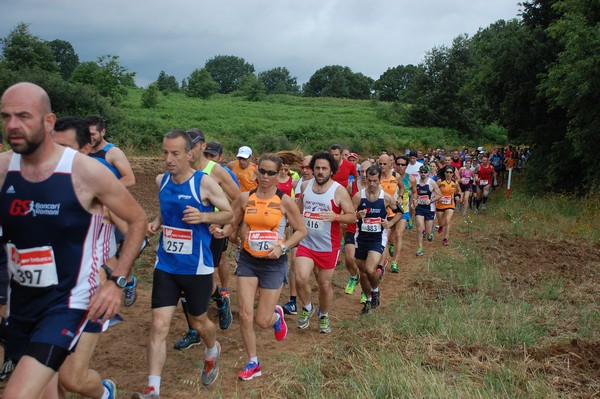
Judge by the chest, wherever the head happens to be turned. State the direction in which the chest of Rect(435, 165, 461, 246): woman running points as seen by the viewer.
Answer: toward the camera

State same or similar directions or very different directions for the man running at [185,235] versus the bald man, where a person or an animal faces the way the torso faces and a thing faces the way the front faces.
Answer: same or similar directions

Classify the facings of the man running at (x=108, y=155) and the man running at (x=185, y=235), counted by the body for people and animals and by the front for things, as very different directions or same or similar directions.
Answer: same or similar directions

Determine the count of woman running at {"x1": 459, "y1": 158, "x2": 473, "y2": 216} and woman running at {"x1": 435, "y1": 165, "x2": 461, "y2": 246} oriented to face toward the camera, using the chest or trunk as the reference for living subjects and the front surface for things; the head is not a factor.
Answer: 2

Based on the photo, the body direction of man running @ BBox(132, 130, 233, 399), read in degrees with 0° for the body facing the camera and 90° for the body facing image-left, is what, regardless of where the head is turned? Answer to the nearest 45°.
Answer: approximately 45°

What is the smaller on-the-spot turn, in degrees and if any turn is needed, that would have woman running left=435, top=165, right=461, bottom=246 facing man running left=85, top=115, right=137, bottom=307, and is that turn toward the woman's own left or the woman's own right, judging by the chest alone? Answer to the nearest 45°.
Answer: approximately 45° to the woman's own right

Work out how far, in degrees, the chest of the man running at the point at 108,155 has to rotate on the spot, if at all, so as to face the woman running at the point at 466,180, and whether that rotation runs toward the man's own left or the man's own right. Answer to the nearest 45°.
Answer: approximately 180°

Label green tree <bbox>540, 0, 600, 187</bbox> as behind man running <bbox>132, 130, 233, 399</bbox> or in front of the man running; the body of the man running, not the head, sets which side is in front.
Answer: behind

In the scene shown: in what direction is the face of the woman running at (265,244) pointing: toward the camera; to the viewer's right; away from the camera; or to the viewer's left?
toward the camera

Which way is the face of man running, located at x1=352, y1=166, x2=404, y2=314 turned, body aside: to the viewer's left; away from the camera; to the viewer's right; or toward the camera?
toward the camera

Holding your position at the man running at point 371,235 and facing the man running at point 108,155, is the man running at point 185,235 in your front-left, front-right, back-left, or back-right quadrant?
front-left

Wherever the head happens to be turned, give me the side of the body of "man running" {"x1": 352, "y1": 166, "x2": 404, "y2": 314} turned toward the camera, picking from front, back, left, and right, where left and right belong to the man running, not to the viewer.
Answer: front

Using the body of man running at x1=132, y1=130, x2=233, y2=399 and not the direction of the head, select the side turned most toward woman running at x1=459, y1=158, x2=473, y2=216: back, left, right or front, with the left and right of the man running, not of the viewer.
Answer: back

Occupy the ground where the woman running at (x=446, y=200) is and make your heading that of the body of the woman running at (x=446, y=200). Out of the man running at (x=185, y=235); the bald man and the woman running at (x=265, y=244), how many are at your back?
0

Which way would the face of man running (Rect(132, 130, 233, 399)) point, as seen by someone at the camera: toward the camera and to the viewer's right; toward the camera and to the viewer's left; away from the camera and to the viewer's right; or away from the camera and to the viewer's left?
toward the camera and to the viewer's left

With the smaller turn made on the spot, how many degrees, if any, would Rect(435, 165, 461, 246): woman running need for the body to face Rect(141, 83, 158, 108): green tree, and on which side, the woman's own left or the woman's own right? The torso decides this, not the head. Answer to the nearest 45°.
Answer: approximately 135° to the woman's own right

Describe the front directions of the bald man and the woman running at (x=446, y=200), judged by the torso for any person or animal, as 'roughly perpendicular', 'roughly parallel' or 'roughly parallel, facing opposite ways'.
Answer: roughly parallel

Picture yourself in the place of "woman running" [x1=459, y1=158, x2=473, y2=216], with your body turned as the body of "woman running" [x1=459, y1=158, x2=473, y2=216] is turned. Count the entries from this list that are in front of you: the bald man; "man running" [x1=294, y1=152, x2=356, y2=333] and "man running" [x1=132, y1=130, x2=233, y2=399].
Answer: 3

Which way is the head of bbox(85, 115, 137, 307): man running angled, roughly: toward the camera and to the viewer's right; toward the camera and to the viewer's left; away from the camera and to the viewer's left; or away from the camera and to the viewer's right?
toward the camera and to the viewer's left

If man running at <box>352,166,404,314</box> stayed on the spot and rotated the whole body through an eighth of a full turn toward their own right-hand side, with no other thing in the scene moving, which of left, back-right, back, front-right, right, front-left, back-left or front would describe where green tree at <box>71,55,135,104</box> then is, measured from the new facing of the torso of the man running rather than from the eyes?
right

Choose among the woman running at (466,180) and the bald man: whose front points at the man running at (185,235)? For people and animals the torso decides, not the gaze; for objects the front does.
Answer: the woman running
